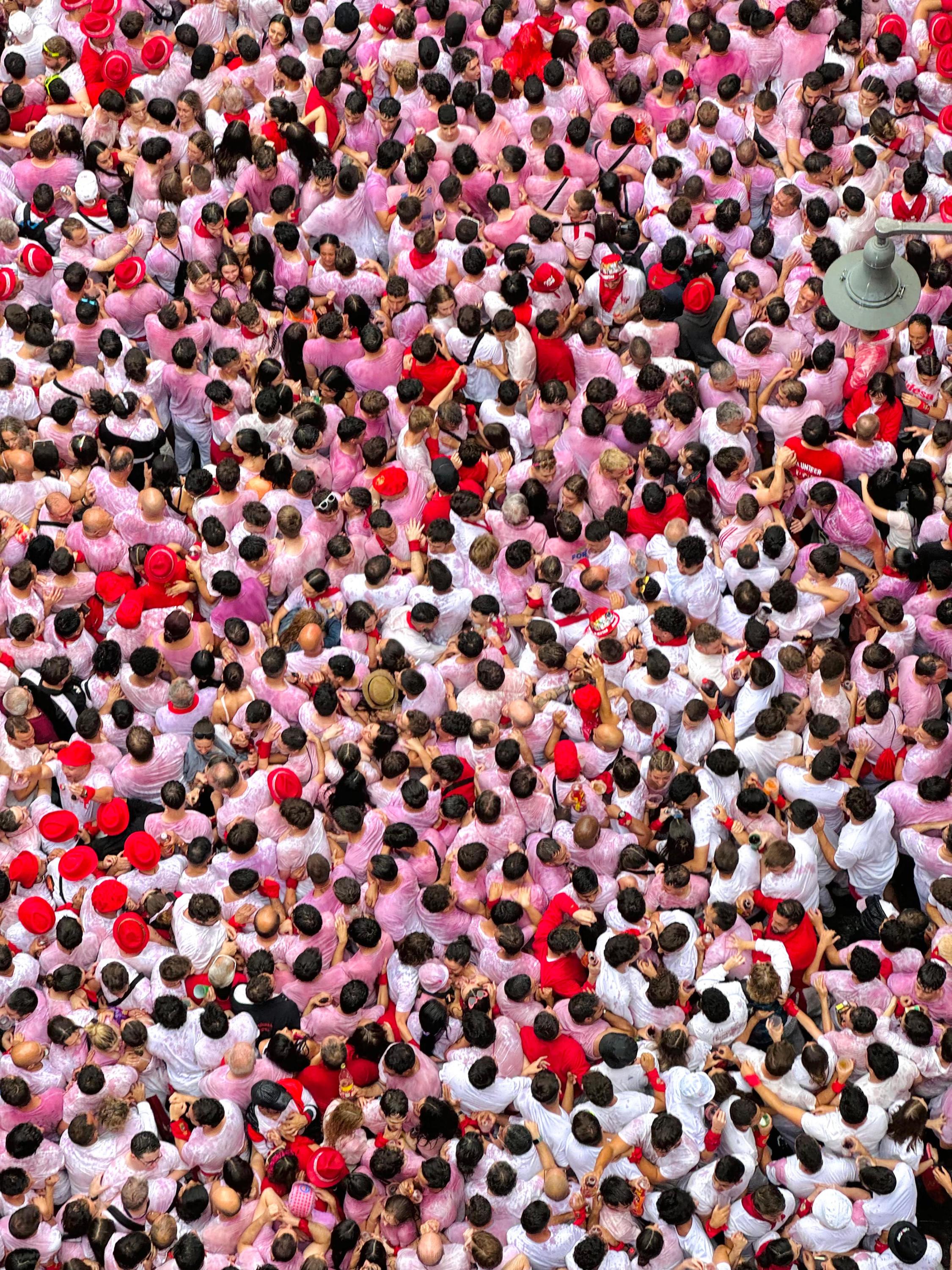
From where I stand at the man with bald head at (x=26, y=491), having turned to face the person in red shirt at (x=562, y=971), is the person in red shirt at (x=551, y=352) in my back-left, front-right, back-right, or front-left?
front-left

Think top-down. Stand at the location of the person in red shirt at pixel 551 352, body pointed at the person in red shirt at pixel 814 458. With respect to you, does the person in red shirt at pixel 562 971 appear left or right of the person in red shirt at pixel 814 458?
right

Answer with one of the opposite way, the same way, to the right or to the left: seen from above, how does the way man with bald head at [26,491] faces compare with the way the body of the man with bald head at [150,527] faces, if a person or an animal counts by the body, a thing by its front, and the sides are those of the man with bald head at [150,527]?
the same way

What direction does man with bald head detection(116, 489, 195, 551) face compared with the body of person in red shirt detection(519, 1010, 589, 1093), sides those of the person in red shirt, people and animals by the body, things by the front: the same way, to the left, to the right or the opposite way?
the same way
